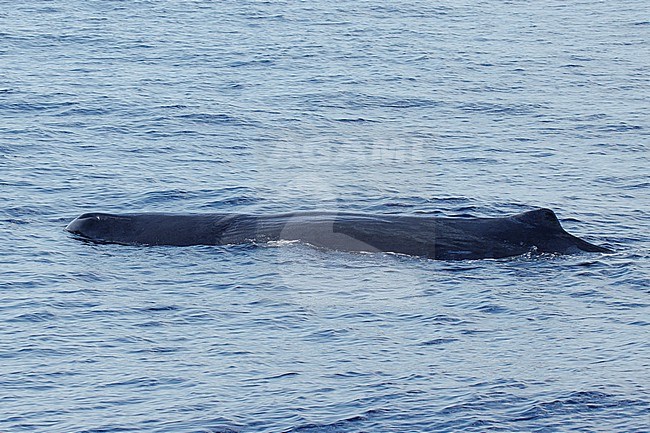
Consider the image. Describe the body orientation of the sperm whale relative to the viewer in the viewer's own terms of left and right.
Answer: facing to the left of the viewer
